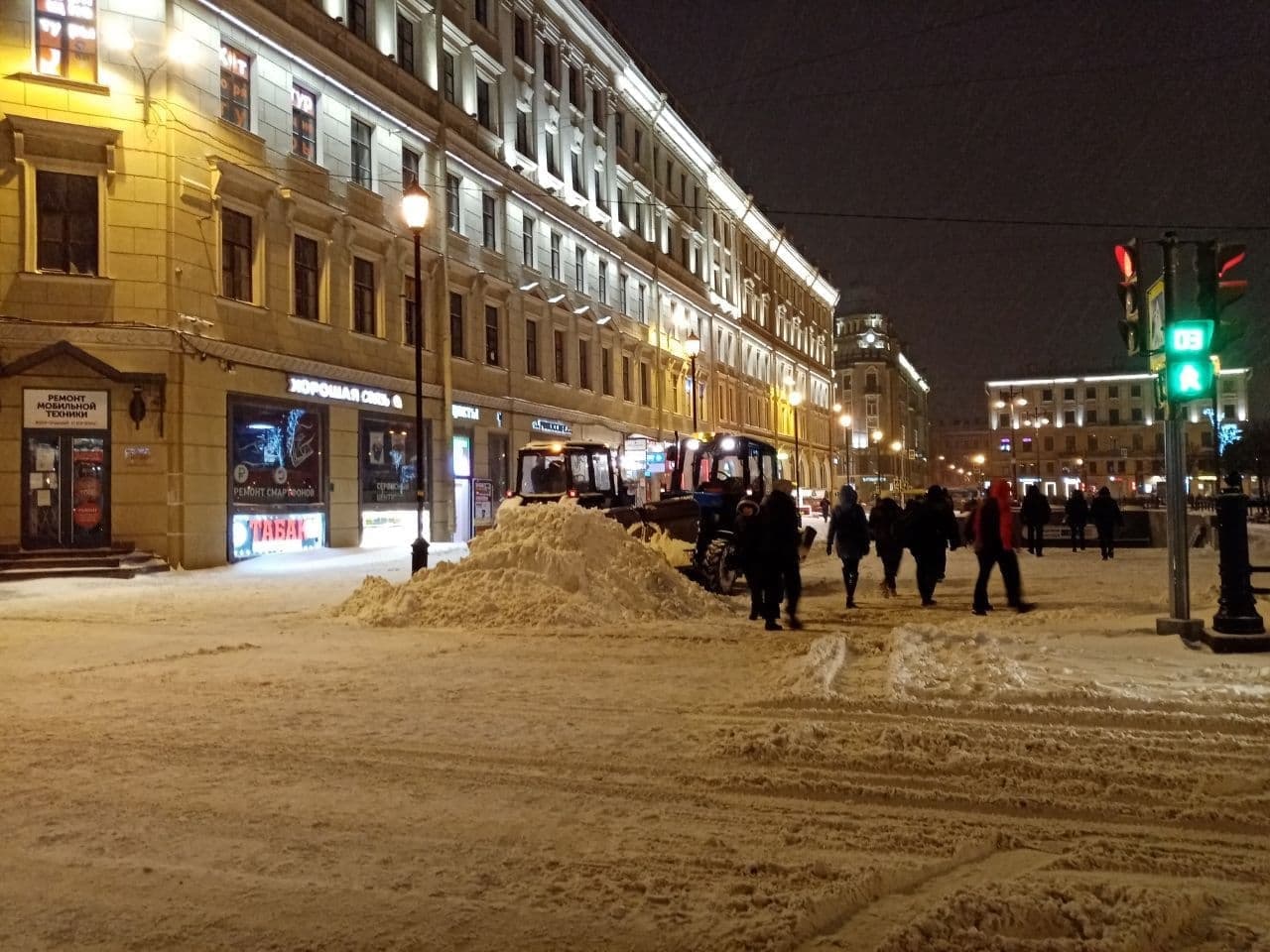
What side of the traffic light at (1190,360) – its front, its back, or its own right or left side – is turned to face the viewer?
front

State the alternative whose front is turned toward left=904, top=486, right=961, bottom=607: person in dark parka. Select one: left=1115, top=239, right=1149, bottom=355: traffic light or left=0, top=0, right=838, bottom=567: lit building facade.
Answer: the lit building facade

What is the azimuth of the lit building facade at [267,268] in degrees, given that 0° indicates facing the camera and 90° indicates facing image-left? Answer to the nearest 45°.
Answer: approximately 315°

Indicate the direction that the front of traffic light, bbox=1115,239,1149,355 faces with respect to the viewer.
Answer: facing the viewer and to the left of the viewer

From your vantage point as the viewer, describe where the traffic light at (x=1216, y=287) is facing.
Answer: facing to the right of the viewer

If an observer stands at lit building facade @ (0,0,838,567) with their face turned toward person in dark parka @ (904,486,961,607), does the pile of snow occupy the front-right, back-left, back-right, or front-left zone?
front-right

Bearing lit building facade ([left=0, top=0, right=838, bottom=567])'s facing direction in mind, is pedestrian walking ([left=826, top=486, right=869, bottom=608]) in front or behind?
in front

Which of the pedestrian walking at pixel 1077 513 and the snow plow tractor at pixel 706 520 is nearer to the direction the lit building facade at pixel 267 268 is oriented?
the snow plow tractor

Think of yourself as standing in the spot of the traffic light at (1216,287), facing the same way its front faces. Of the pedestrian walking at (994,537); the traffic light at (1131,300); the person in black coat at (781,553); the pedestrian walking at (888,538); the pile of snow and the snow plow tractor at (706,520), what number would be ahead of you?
0

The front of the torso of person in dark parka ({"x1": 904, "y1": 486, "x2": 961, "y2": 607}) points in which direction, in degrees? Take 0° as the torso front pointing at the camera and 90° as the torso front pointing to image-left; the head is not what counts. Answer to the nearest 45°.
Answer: approximately 180°

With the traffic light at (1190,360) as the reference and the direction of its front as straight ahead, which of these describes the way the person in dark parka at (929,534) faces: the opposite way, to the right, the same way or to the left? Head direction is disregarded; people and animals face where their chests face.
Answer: the opposite way

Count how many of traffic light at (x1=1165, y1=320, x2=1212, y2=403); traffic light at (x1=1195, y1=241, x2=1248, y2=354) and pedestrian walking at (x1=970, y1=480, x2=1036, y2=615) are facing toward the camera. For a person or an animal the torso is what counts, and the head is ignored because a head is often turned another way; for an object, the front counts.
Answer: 1

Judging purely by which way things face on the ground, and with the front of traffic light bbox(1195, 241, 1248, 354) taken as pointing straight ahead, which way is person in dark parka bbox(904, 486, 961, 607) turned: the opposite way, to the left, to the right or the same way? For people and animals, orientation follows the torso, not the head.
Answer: to the left
